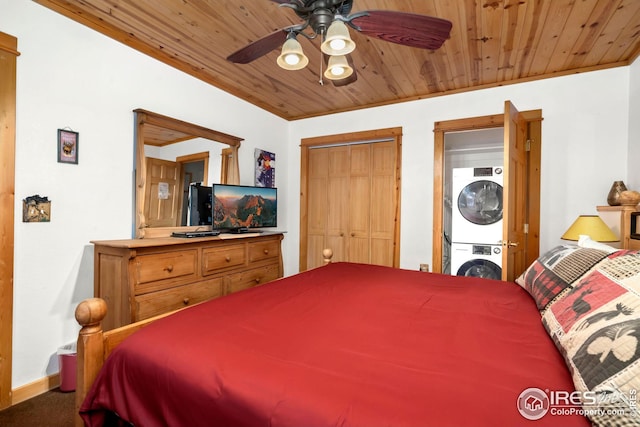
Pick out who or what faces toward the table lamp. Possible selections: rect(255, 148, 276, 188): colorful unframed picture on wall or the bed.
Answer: the colorful unframed picture on wall

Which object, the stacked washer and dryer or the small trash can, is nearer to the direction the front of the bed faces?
the small trash can

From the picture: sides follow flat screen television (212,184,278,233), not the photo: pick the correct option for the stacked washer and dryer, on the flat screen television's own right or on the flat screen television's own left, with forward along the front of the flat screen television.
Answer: on the flat screen television's own left

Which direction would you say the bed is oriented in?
to the viewer's left

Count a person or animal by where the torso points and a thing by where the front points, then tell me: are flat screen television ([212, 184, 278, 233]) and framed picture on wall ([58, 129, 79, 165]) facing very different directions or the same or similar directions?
same or similar directions

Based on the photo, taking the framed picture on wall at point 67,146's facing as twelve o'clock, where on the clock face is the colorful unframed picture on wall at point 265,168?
the colorful unframed picture on wall at point 265,168 is roughly at 10 o'clock from the framed picture on wall at point 67,146.

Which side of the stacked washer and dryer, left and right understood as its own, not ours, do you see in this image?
front

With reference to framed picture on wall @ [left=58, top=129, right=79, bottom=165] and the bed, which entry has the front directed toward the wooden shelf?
the framed picture on wall

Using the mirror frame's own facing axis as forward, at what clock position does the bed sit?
The bed is roughly at 1 o'clock from the mirror frame.

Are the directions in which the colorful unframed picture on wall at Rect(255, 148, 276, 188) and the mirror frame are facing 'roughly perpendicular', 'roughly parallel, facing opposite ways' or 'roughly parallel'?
roughly parallel

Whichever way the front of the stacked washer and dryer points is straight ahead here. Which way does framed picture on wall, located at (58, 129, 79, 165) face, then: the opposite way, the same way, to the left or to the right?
to the left

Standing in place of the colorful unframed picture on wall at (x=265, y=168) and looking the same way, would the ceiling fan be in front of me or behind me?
in front

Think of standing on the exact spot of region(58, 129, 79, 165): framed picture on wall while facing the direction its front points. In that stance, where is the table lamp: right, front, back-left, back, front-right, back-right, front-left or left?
front

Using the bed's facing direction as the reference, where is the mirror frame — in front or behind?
in front

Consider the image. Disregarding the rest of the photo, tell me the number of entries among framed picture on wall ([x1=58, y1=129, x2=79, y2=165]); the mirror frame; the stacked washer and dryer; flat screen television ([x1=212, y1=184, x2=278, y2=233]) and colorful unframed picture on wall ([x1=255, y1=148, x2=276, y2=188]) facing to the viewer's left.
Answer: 0

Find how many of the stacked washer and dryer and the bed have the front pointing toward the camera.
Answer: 1

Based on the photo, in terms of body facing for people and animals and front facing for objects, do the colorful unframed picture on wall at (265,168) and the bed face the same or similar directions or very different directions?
very different directions

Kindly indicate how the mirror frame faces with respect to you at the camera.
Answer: facing the viewer and to the right of the viewer

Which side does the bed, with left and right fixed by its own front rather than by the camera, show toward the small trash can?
front

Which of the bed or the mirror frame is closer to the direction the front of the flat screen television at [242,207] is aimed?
the bed

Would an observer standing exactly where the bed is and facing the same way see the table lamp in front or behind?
behind
